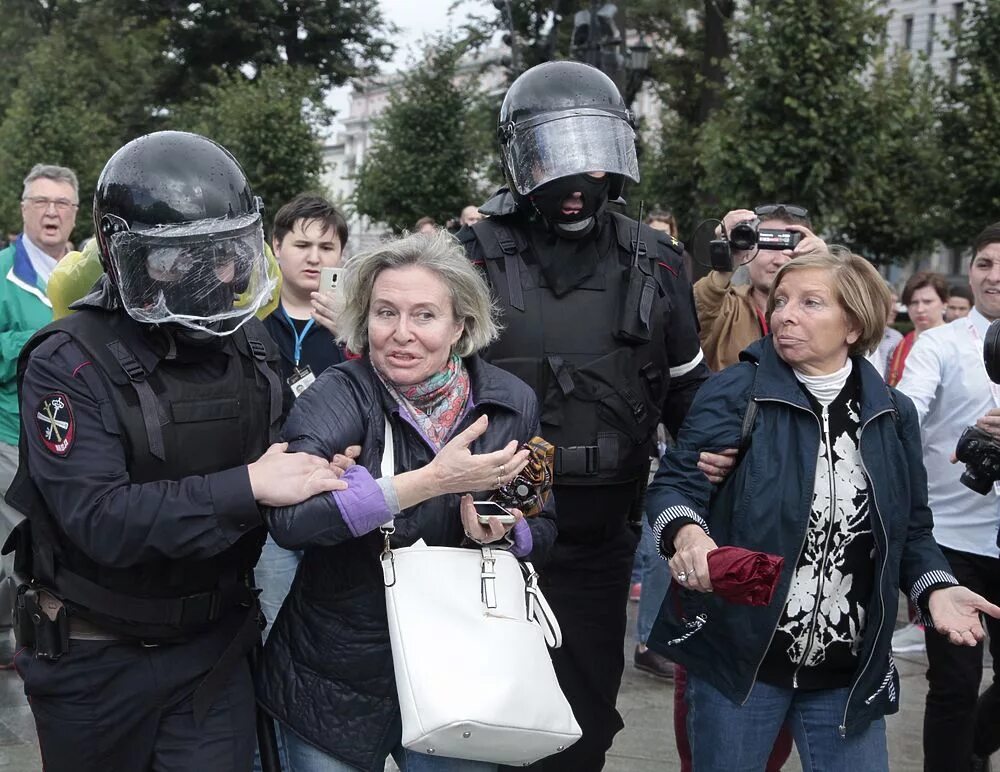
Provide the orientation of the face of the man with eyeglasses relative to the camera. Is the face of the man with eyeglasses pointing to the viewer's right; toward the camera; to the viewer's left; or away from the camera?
toward the camera

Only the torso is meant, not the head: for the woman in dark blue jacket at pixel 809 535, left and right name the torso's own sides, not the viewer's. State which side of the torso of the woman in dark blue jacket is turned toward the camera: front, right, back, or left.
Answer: front

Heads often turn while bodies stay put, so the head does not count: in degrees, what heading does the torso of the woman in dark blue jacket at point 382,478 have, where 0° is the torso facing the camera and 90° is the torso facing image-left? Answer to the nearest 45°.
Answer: approximately 315°

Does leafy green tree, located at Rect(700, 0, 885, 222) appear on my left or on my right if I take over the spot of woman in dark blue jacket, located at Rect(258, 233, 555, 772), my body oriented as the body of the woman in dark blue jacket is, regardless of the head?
on my left

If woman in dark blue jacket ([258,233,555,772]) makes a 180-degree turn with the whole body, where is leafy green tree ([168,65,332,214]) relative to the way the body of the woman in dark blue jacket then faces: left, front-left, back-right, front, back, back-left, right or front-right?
front-right

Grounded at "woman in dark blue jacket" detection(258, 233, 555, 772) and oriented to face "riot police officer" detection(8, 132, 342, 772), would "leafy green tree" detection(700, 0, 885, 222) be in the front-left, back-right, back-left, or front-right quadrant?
back-right

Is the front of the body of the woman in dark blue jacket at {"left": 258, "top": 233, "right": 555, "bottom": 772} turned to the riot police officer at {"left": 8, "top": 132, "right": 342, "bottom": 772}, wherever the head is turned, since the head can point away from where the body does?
no

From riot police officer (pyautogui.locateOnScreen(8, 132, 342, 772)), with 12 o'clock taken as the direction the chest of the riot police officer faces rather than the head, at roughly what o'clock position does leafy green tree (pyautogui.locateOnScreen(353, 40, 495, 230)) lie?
The leafy green tree is roughly at 8 o'clock from the riot police officer.

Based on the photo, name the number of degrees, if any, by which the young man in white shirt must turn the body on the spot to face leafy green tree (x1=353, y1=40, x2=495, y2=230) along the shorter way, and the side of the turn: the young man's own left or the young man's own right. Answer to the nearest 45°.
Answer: approximately 180°

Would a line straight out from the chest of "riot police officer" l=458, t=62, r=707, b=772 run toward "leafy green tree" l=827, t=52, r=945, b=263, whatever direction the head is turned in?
no

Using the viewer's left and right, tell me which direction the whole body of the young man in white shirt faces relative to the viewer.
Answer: facing the viewer and to the right of the viewer

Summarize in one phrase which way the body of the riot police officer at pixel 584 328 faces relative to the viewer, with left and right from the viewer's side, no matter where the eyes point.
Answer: facing the viewer

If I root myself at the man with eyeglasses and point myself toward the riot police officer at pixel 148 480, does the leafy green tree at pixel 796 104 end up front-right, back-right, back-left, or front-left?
back-left
